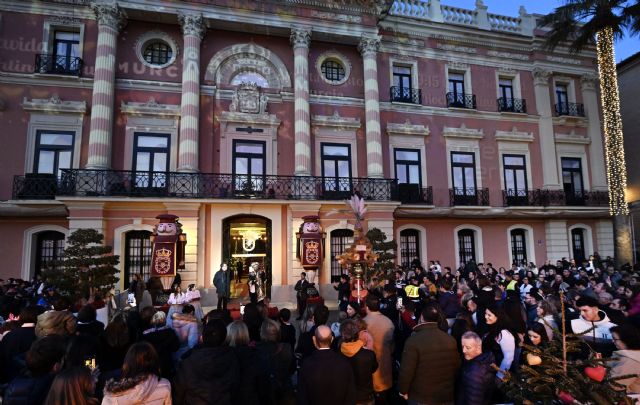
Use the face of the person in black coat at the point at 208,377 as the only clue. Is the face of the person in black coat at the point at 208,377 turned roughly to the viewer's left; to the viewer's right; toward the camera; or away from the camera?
away from the camera

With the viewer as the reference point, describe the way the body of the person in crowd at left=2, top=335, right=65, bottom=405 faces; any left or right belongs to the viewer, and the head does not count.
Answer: facing away from the viewer and to the right of the viewer

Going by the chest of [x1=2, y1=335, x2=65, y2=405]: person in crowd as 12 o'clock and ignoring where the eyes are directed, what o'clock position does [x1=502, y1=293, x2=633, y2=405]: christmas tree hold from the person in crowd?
The christmas tree is roughly at 3 o'clock from the person in crowd.

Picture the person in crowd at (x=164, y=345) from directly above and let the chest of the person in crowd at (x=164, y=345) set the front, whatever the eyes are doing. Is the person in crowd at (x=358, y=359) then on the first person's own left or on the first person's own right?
on the first person's own right

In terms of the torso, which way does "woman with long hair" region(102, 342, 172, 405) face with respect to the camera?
away from the camera

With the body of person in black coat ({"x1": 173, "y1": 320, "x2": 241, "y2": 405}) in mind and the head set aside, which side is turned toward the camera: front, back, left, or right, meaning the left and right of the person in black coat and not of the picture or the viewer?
back

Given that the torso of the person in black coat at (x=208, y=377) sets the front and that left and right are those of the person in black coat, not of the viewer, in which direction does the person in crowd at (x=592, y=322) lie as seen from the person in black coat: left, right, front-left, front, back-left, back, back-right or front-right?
right

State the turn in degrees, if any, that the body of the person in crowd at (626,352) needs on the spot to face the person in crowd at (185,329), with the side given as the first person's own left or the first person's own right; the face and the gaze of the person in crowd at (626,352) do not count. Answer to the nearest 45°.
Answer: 0° — they already face them

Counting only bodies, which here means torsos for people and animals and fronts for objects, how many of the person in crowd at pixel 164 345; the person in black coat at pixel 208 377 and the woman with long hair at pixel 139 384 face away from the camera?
3

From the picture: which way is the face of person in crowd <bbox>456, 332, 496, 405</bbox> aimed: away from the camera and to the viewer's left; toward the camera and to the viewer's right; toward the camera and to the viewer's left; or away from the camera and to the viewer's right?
toward the camera and to the viewer's left

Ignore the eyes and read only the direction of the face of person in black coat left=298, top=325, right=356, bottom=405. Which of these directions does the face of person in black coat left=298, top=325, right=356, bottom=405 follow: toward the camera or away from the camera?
away from the camera

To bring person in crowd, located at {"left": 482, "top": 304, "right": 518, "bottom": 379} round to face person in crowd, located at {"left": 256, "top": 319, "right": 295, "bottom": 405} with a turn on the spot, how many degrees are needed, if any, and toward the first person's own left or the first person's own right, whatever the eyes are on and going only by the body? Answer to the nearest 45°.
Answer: approximately 45° to the first person's own left
